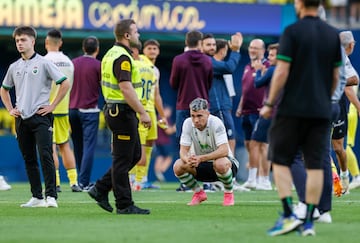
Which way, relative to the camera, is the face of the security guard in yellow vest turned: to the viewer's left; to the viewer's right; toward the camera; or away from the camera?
to the viewer's right

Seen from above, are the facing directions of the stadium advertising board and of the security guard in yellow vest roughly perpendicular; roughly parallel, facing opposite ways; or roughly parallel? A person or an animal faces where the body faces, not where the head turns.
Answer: roughly perpendicular

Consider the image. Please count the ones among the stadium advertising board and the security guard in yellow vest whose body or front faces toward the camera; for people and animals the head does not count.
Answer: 1

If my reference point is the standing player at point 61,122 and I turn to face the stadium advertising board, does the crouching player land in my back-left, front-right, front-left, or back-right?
back-right

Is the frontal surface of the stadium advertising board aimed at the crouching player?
yes

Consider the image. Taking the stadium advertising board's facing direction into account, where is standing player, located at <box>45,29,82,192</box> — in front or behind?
in front

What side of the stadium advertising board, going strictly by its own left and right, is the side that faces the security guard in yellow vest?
front

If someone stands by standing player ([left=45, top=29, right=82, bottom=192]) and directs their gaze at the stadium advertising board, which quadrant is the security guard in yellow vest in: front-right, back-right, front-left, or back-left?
back-right
